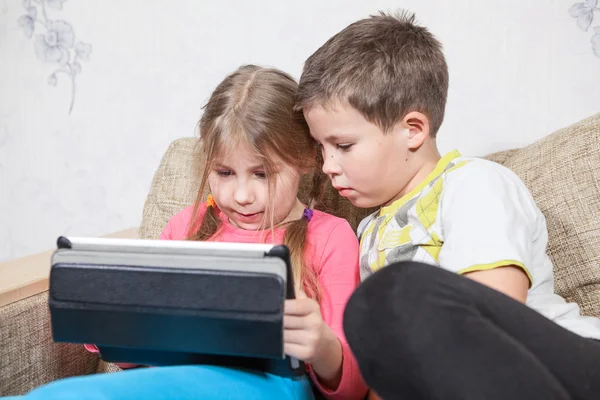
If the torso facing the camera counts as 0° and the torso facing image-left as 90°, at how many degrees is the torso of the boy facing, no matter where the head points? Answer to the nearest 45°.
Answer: approximately 45°
